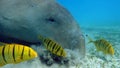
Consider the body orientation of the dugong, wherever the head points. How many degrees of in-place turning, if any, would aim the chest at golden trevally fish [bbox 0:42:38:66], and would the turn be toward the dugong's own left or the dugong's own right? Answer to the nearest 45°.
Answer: approximately 90° to the dugong's own right

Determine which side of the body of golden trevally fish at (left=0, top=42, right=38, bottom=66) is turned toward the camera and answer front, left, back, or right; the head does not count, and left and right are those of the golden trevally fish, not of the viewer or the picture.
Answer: right

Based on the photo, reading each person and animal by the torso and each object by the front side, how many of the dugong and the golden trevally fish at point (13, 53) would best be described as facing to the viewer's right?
2

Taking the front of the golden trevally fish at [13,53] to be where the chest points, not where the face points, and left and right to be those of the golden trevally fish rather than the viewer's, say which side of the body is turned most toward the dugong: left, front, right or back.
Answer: left
